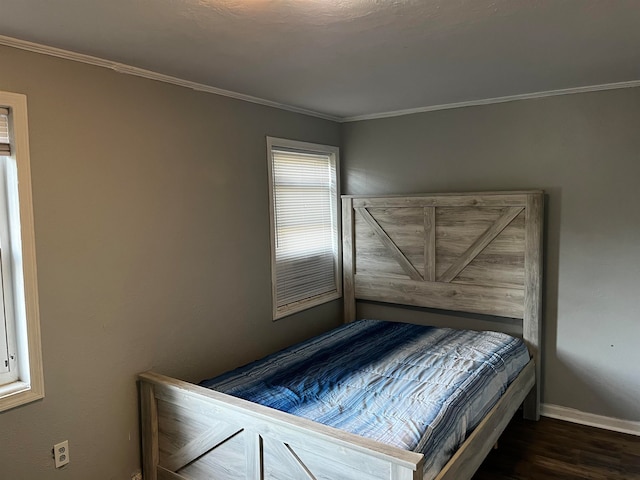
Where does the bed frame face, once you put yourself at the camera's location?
facing the viewer and to the left of the viewer

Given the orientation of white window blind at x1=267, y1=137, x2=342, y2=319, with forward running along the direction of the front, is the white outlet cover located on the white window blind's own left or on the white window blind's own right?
on the white window blind's own right

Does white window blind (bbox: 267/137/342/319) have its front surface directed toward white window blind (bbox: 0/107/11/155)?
no

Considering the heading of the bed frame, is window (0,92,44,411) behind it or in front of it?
in front

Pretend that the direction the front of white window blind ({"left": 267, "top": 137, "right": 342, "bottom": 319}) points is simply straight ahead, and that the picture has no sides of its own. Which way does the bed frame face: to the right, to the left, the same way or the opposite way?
to the right

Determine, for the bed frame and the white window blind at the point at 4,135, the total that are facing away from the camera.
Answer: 0

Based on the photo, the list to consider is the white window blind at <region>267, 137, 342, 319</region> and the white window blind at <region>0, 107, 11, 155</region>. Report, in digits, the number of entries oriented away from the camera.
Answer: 0

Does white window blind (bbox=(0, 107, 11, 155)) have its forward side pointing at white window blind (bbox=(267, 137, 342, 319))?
no

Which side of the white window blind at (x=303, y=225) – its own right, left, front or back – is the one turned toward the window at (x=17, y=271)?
right

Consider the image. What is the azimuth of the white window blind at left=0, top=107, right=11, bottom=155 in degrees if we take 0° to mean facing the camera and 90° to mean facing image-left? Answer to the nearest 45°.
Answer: approximately 315°

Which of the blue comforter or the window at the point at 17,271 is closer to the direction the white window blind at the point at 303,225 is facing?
the blue comforter

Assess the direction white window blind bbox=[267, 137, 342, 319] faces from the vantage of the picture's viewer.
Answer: facing the viewer and to the right of the viewer

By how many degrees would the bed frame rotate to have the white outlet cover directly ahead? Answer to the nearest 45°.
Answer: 0° — it already faces it

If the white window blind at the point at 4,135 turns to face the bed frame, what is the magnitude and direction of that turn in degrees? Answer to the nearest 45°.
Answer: approximately 45° to its left
